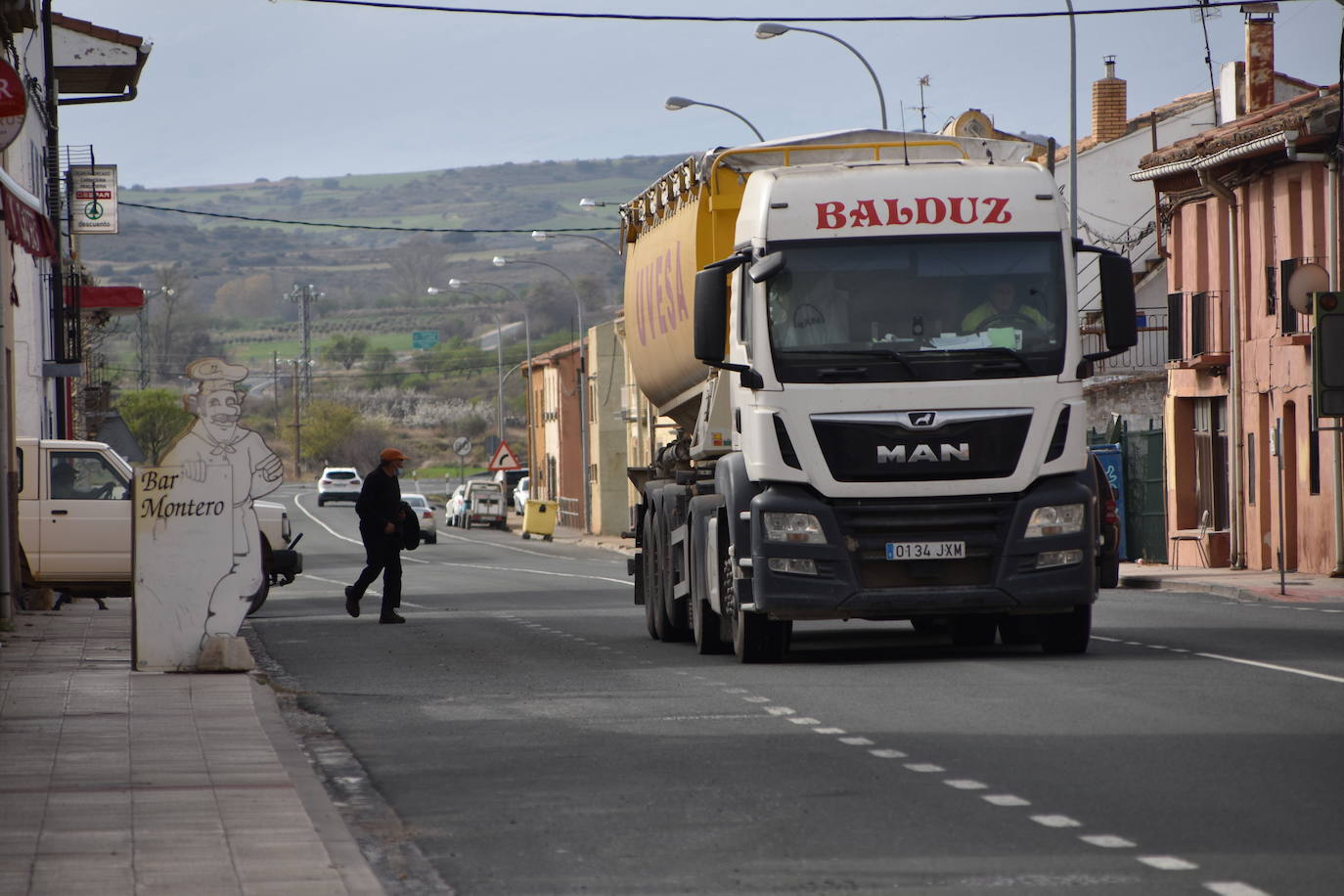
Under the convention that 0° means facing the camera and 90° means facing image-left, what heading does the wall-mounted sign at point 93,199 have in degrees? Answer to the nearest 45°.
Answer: approximately 0°

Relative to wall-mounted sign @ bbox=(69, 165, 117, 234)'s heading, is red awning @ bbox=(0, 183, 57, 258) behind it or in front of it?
in front

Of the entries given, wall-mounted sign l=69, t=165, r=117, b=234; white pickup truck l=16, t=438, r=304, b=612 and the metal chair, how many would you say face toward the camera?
1

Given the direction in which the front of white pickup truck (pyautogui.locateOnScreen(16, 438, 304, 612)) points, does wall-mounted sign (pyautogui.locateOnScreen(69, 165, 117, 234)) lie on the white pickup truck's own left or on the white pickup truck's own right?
on the white pickup truck's own left

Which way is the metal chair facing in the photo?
to the viewer's left
